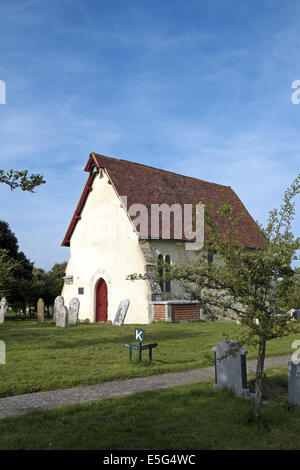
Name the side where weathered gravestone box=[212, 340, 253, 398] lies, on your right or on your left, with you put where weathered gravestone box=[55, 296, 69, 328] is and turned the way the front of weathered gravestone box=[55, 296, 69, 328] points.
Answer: on your left

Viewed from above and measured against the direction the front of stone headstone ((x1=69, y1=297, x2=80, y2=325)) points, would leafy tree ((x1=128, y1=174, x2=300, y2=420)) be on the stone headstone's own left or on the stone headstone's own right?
on the stone headstone's own left

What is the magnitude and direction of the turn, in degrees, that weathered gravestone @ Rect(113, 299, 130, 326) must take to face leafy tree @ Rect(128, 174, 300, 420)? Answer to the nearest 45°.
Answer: approximately 45° to its left

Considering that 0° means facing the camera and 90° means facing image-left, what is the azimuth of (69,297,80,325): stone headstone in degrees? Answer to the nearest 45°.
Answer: approximately 45°

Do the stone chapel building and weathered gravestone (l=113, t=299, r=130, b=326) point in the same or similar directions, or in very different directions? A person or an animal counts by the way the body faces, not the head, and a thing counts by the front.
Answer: same or similar directions

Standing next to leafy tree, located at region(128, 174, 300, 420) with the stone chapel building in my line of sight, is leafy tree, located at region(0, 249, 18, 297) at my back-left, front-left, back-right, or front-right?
front-left

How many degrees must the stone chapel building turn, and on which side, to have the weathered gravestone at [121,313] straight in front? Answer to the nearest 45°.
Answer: approximately 45° to its left

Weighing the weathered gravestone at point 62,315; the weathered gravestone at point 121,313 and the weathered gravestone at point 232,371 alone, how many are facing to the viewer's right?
0

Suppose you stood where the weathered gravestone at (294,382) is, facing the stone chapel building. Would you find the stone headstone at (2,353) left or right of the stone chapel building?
left

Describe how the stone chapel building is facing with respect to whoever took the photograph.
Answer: facing the viewer and to the left of the viewer

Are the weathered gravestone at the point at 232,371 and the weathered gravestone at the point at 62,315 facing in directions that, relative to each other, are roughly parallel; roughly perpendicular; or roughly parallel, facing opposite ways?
roughly parallel

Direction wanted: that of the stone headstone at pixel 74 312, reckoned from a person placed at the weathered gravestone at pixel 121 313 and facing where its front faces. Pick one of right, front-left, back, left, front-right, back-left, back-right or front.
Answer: right
